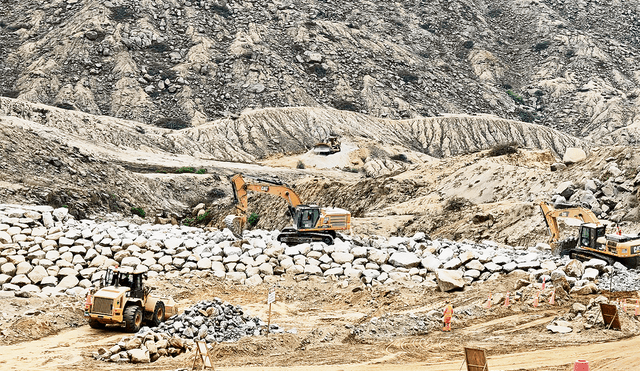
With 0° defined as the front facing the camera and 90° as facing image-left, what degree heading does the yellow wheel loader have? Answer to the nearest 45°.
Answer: approximately 225°

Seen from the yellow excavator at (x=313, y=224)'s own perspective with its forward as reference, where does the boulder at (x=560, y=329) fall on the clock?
The boulder is roughly at 8 o'clock from the yellow excavator.

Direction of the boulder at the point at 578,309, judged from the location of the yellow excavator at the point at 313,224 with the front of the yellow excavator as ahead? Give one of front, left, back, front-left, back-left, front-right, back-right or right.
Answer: back-left

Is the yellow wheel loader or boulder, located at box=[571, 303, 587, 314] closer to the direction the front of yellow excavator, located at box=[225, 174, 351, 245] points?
the yellow wheel loader

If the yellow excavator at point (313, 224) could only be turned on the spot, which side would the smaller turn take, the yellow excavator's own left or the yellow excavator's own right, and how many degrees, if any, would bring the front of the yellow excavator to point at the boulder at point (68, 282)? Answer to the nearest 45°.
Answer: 0° — it already faces it

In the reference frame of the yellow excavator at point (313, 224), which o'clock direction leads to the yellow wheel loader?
The yellow wheel loader is roughly at 10 o'clock from the yellow excavator.

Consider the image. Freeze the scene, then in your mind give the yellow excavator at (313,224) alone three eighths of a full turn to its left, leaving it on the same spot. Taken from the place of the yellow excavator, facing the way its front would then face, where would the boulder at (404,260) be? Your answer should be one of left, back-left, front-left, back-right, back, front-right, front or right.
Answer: front

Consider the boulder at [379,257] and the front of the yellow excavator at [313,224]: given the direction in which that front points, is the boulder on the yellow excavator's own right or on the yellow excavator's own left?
on the yellow excavator's own left

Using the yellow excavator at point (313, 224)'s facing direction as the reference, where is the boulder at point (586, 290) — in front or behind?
behind

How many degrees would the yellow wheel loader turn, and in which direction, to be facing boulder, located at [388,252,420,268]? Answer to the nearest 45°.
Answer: approximately 45° to its right

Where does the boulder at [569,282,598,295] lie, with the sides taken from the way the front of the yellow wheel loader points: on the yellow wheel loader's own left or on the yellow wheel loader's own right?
on the yellow wheel loader's own right

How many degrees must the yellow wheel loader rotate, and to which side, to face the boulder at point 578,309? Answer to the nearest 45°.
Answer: approximately 45° to its right

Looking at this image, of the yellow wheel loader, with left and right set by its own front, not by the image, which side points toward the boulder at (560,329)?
right

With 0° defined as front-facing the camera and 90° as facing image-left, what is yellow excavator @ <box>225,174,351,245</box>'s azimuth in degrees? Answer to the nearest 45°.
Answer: approximately 90°
